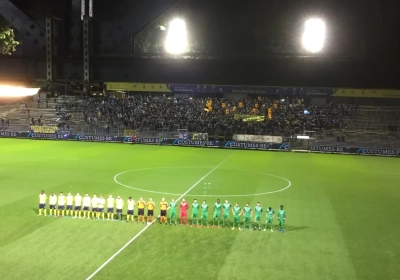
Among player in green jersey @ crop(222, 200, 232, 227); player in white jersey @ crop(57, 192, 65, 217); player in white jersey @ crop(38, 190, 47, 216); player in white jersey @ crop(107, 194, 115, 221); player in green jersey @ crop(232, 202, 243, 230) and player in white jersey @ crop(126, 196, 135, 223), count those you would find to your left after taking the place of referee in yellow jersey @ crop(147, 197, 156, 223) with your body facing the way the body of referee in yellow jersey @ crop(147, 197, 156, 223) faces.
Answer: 2

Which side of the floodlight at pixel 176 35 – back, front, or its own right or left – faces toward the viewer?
front

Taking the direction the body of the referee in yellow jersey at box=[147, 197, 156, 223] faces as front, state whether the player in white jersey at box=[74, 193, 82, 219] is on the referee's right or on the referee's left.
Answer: on the referee's right

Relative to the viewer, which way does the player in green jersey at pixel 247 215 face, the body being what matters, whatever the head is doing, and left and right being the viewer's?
facing the viewer

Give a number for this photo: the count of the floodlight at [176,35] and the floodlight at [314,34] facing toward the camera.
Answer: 2

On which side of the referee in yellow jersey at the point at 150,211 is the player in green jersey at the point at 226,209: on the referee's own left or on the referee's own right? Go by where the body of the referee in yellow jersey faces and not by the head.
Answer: on the referee's own left

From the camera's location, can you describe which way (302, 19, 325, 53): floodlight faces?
facing the viewer

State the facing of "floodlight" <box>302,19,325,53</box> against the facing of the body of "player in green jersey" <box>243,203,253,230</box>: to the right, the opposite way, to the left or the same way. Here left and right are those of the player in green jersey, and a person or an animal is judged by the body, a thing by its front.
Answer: the same way

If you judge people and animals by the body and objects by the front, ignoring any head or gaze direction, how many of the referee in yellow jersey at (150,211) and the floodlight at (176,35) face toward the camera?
2

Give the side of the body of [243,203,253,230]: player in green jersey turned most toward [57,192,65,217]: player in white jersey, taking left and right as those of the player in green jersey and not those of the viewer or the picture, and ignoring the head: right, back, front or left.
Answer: right
